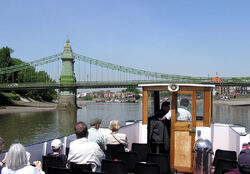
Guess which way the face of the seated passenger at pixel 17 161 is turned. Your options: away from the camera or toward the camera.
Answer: away from the camera

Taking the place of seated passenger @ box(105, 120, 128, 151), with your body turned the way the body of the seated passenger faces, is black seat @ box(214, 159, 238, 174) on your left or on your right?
on your right

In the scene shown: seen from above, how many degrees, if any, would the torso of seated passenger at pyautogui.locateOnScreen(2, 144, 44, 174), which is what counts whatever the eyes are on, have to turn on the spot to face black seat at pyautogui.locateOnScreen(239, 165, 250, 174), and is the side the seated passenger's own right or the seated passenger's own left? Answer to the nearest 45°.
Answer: approximately 135° to the seated passenger's own right

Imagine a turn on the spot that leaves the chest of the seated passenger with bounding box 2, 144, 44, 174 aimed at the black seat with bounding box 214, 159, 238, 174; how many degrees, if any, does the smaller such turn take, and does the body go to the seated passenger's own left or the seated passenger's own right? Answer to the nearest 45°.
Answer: approximately 90° to the seated passenger's own right

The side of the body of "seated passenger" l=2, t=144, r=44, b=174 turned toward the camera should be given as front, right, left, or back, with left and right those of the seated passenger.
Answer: back

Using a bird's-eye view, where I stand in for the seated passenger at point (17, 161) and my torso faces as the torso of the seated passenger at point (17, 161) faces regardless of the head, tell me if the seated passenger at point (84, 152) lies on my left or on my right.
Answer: on my right

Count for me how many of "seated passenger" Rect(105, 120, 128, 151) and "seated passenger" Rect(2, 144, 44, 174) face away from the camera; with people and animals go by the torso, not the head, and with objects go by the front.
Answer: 2

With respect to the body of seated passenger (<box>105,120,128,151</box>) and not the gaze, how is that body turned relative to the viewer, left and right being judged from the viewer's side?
facing away from the viewer

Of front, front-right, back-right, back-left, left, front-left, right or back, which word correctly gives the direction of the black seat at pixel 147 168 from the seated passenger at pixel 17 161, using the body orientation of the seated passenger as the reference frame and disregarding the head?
right
